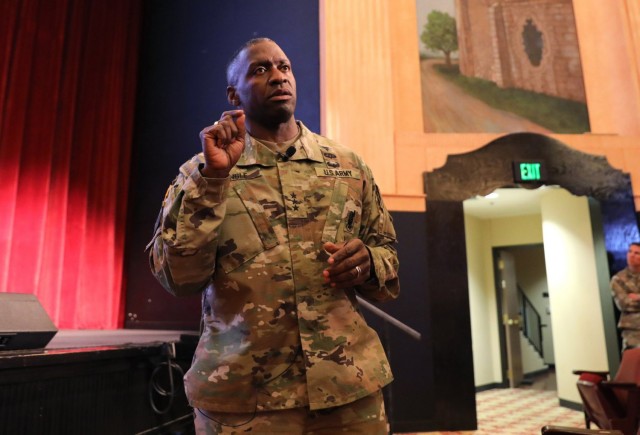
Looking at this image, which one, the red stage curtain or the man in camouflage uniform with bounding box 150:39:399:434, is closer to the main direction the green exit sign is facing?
the man in camouflage uniform

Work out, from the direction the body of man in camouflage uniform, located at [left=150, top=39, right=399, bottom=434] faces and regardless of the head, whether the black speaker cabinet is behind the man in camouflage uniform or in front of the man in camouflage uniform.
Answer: behind

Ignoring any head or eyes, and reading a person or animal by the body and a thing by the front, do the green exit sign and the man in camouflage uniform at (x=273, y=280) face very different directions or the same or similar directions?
same or similar directions

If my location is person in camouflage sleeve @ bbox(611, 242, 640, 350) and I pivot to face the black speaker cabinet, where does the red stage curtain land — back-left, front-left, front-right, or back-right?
front-right

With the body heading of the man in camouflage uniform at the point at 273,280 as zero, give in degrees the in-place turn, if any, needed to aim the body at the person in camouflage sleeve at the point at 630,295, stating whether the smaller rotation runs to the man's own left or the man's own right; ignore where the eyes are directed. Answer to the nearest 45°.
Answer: approximately 135° to the man's own left

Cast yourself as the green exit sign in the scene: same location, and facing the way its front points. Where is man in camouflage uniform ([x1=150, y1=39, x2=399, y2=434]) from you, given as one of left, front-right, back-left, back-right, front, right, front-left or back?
front

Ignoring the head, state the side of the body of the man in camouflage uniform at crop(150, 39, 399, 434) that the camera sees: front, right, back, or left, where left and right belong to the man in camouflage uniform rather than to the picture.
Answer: front

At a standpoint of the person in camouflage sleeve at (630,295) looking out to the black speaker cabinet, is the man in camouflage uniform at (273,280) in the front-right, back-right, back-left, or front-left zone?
front-left

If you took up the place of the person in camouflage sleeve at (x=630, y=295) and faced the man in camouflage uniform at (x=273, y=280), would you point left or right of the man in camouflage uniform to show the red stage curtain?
right

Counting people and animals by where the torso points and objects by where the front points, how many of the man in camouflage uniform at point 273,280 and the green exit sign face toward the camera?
2

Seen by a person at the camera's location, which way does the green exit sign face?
facing the viewer

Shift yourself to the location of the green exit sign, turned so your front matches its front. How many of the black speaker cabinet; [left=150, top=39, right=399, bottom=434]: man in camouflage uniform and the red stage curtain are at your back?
0

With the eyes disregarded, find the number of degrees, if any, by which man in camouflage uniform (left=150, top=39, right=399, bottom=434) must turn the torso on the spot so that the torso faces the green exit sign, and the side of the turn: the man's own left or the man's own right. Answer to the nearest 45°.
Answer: approximately 135° to the man's own left

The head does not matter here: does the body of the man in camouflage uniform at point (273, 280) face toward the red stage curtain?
no

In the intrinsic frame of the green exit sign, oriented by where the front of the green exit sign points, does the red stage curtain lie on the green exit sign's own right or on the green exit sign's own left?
on the green exit sign's own right

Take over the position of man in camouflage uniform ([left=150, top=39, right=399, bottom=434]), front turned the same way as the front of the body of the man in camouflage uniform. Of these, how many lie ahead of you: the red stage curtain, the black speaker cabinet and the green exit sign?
0
